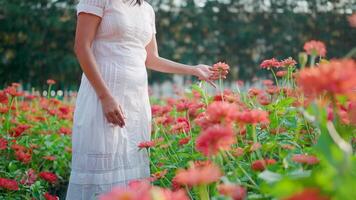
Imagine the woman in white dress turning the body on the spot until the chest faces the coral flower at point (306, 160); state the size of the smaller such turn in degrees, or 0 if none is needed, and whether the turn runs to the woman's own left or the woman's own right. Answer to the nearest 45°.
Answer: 0° — they already face it

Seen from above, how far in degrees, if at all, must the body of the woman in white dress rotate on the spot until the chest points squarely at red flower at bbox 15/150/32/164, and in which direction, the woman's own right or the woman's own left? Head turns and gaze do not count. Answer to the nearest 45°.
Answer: approximately 180°

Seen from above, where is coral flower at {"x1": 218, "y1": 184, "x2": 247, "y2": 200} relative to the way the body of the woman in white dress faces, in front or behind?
in front

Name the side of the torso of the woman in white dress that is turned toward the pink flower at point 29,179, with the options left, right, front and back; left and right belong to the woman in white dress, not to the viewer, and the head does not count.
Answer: back

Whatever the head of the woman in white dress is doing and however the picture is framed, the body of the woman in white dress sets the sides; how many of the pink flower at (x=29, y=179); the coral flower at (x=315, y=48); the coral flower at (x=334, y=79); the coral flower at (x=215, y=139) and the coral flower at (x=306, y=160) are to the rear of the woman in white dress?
1

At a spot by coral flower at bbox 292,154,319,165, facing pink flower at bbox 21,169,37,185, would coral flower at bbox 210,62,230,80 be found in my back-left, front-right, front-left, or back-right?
front-right

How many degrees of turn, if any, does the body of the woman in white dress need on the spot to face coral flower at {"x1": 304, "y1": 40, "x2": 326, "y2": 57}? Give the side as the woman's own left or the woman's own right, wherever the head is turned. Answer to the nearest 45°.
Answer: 0° — they already face it

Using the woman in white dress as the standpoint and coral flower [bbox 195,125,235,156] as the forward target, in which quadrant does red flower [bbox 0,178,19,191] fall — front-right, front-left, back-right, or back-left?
back-right

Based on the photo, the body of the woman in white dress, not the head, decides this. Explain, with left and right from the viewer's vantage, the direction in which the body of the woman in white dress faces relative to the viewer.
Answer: facing the viewer and to the right of the viewer

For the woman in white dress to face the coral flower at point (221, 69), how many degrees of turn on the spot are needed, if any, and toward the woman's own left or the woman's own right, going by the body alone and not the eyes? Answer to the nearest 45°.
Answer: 0° — they already face it

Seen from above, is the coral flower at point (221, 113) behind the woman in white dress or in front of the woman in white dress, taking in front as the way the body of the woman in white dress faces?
in front

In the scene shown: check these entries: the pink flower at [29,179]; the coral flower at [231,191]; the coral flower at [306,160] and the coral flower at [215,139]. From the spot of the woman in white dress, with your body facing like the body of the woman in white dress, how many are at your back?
1
